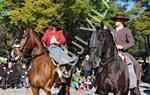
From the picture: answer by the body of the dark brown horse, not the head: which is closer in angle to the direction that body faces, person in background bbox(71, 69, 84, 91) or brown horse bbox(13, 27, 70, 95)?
the brown horse

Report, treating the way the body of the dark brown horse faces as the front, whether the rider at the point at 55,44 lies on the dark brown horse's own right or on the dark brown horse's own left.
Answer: on the dark brown horse's own right

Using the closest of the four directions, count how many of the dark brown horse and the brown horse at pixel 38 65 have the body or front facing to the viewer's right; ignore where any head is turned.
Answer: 0

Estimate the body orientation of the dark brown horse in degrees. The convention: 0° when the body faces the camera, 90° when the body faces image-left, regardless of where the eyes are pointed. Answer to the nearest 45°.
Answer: approximately 45°

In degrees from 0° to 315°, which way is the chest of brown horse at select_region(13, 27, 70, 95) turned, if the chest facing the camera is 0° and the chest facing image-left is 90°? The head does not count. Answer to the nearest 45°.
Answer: approximately 45°

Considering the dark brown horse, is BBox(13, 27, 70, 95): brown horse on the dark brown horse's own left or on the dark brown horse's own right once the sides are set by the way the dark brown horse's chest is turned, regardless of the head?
on the dark brown horse's own right

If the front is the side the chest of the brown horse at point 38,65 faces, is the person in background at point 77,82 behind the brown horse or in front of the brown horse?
behind
